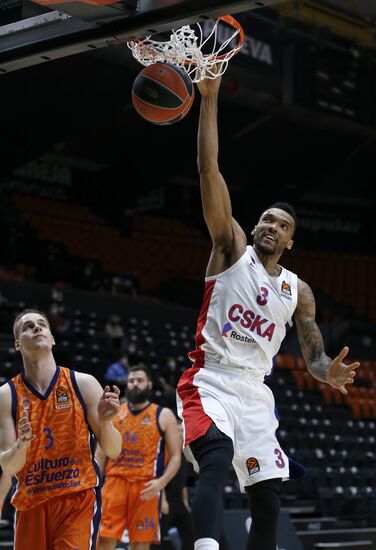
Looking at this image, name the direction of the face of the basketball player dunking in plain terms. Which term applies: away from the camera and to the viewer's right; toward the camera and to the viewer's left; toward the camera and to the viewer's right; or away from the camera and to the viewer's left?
toward the camera and to the viewer's left

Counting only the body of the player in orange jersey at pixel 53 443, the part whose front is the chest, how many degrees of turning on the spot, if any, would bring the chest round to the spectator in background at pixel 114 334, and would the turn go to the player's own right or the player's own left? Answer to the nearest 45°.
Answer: approximately 180°

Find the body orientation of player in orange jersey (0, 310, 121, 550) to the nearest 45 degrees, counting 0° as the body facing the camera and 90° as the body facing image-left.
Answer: approximately 0°
